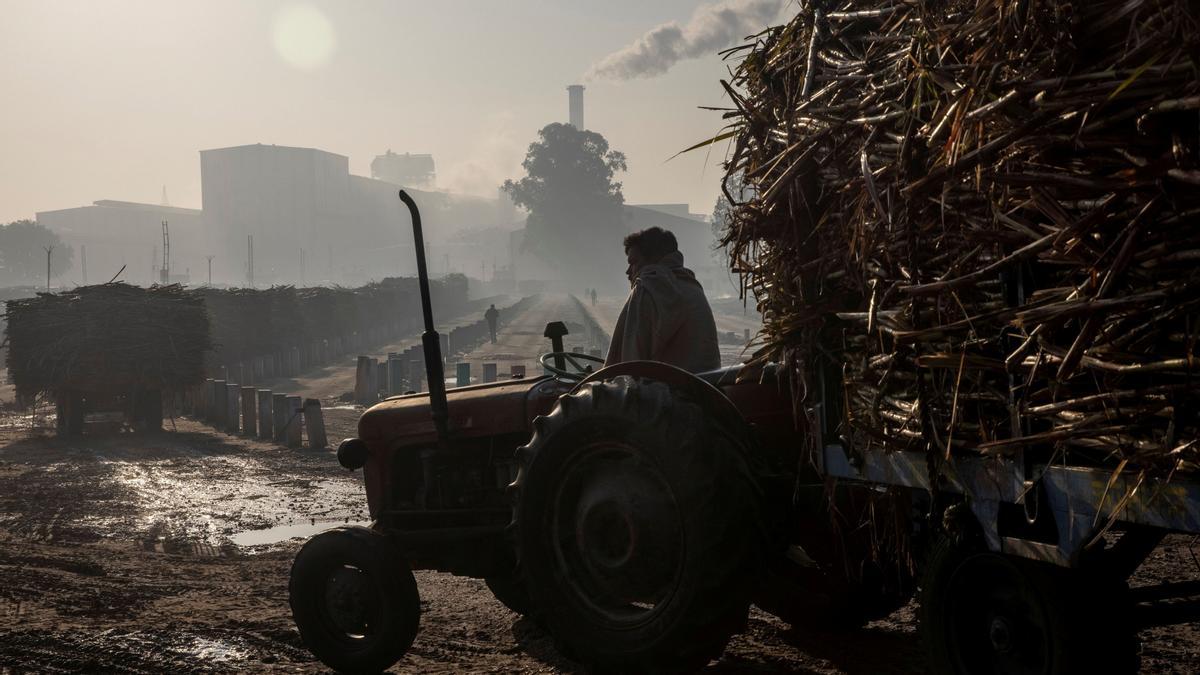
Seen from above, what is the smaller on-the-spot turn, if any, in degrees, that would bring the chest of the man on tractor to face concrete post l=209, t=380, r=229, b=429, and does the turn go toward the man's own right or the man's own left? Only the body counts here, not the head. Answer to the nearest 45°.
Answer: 0° — they already face it

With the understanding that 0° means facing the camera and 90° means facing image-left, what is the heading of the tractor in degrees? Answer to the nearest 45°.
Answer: approximately 135°

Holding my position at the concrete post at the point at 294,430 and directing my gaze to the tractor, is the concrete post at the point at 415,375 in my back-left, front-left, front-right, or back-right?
back-left

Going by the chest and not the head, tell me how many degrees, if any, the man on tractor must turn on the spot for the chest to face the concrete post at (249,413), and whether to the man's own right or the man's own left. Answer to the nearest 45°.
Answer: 0° — they already face it

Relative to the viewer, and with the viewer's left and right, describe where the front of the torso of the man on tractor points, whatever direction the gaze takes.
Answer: facing away from the viewer and to the left of the viewer

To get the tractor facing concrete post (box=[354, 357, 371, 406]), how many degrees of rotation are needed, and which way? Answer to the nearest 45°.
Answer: approximately 45° to its right

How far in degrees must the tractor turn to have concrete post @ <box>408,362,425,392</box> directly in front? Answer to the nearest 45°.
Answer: approximately 45° to its right
